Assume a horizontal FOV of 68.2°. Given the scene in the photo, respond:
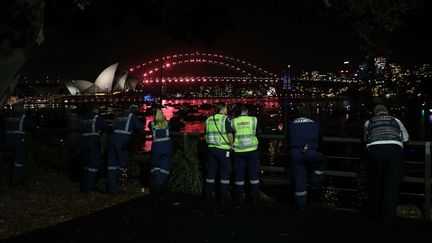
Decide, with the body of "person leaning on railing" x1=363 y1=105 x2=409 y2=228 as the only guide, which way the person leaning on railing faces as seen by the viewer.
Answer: away from the camera

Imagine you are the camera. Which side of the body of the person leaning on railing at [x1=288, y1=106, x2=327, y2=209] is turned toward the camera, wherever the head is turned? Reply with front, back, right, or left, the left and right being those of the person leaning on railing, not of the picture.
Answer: back

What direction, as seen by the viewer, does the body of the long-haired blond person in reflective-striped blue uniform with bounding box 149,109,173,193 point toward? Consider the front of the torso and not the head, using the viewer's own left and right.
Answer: facing away from the viewer

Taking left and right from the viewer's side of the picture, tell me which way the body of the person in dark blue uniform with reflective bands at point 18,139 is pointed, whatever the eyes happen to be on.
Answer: facing away from the viewer and to the right of the viewer

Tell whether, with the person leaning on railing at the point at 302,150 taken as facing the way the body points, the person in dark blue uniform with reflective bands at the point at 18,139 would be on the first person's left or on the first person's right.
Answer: on the first person's left

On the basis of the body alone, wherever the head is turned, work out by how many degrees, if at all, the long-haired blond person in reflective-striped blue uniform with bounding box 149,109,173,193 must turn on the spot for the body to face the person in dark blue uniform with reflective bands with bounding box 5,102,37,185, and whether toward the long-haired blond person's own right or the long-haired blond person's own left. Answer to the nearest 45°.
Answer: approximately 45° to the long-haired blond person's own left

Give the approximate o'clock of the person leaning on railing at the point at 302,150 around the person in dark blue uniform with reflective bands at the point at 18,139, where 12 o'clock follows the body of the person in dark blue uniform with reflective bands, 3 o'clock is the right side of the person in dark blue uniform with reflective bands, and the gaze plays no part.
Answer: The person leaning on railing is roughly at 3 o'clock from the person in dark blue uniform with reflective bands.

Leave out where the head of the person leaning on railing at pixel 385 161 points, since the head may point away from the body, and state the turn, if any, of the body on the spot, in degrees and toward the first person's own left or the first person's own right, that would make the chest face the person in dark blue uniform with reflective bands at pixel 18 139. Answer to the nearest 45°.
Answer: approximately 90° to the first person's own left
